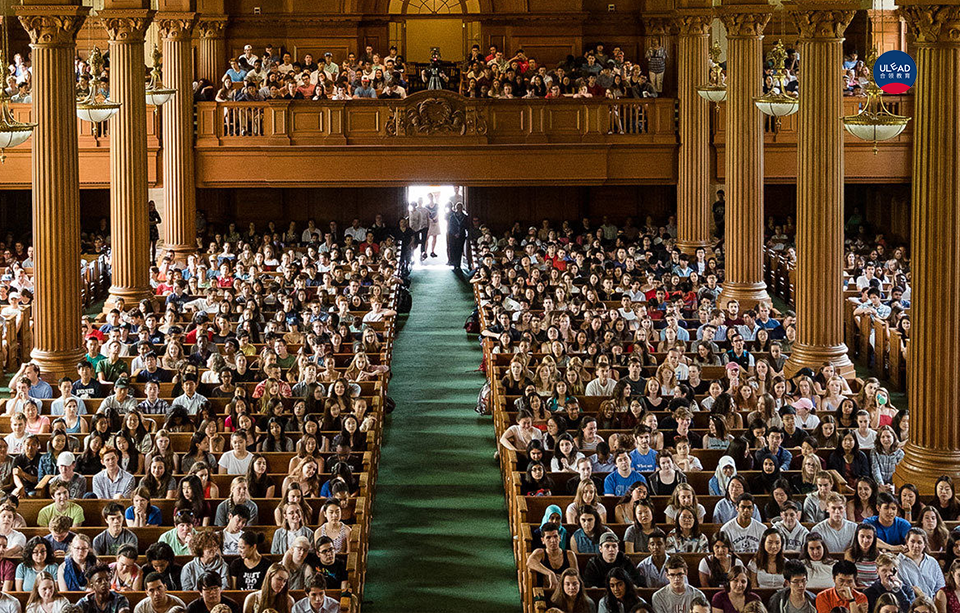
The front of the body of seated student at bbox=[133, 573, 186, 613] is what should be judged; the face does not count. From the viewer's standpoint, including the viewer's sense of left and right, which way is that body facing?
facing the viewer

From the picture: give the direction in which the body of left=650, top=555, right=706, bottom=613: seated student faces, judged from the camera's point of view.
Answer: toward the camera

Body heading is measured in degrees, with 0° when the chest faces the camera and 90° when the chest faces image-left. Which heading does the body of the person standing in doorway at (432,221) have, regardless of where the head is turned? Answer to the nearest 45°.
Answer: approximately 0°

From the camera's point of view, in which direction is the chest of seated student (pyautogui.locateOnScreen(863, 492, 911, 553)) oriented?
toward the camera

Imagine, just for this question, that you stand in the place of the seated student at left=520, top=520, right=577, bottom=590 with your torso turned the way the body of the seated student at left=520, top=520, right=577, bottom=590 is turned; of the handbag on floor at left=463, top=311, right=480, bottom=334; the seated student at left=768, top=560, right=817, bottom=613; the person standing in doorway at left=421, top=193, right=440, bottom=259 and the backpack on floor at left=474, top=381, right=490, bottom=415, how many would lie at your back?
3

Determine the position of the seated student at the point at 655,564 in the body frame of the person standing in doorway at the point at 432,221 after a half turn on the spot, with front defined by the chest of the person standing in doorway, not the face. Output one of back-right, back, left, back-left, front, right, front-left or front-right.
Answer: back

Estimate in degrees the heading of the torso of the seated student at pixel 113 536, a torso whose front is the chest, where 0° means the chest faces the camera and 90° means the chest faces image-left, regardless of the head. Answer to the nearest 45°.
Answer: approximately 0°

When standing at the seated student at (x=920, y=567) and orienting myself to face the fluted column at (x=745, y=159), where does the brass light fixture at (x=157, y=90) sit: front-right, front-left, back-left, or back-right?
front-left

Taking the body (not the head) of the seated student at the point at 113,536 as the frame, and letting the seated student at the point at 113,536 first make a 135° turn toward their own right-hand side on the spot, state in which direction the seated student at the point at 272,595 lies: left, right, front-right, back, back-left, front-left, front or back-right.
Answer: back

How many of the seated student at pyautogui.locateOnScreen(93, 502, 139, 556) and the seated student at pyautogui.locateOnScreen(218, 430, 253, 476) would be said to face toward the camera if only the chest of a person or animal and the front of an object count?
2

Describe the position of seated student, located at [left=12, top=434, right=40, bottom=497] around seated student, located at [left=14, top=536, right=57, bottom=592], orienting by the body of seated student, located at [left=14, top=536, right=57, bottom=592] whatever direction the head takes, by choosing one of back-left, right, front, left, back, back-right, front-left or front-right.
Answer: back

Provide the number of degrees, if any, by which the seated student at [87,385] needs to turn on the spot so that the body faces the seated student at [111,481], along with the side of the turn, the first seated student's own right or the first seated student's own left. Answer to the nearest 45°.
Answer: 0° — they already face them
